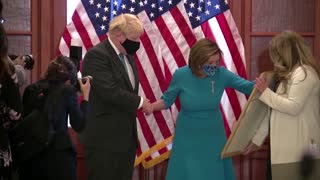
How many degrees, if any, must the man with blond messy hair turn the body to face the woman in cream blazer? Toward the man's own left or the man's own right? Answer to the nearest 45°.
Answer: approximately 45° to the man's own left

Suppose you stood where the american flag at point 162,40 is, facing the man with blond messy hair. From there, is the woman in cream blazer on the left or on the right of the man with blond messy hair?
left

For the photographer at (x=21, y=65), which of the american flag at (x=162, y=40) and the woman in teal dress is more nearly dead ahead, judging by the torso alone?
the woman in teal dress

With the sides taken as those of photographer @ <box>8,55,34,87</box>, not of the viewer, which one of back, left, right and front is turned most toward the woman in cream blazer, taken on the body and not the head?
front

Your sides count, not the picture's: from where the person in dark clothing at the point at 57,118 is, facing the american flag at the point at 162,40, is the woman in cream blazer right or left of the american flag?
right

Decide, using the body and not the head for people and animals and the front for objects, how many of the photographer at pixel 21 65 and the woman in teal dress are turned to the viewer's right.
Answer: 1

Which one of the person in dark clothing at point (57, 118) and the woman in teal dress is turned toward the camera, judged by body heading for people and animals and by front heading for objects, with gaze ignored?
the woman in teal dress

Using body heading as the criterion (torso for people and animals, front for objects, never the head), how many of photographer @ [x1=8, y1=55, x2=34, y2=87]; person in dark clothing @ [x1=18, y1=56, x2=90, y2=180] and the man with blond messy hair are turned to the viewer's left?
0

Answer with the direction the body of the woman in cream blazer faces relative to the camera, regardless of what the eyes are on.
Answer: to the viewer's left

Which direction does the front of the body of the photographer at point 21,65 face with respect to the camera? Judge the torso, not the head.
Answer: to the viewer's right

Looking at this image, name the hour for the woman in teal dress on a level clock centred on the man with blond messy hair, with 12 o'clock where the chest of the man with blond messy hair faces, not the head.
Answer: The woman in teal dress is roughly at 10 o'clock from the man with blond messy hair.

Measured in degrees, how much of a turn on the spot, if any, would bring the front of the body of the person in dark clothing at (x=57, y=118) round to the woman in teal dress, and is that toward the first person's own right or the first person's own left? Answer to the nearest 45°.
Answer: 0° — they already face them

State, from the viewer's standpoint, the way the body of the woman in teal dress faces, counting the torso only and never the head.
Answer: toward the camera

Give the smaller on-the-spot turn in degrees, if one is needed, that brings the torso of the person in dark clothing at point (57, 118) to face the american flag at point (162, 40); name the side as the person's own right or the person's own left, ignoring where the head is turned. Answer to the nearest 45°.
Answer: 0° — they already face it

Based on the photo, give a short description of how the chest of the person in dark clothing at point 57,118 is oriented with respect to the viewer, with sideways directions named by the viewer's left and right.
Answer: facing away from the viewer and to the right of the viewer

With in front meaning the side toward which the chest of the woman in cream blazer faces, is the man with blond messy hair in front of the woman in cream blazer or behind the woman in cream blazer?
in front

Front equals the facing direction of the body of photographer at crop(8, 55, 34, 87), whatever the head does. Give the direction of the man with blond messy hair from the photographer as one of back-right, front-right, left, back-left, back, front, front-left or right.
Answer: front
